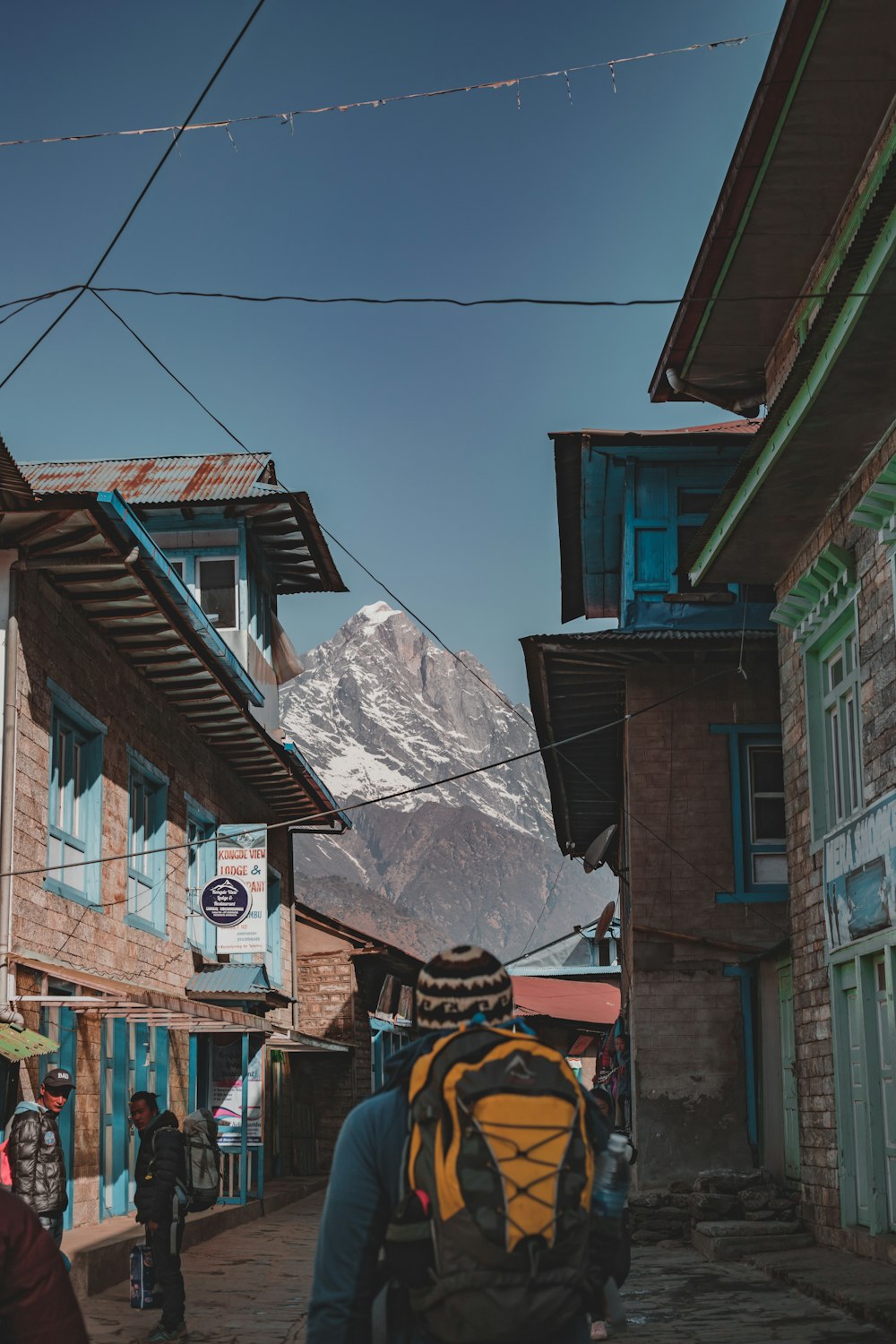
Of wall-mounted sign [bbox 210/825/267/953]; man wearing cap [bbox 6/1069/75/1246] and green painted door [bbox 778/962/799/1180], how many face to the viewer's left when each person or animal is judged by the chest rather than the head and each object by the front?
1

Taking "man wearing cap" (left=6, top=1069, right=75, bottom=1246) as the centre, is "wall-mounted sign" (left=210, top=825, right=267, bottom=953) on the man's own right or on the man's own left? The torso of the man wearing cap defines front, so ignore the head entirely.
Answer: on the man's own left

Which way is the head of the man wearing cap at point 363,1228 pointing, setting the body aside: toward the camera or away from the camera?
away from the camera

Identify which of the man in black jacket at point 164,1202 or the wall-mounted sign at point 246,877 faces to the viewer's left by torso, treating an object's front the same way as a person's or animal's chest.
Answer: the man in black jacket

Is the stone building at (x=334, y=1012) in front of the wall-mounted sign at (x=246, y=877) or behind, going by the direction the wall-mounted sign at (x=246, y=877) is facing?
behind

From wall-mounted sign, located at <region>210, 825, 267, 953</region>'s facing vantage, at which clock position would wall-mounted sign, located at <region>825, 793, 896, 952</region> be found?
wall-mounted sign, located at <region>825, 793, 896, 952</region> is roughly at 11 o'clock from wall-mounted sign, located at <region>210, 825, 267, 953</region>.

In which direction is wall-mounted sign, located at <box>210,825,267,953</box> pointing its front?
toward the camera

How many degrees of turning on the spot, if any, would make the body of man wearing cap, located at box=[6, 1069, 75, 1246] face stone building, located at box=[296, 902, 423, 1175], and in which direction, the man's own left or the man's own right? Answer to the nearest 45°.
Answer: approximately 135° to the man's own left

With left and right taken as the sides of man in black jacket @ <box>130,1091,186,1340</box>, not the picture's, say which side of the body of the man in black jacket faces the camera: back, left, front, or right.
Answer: left

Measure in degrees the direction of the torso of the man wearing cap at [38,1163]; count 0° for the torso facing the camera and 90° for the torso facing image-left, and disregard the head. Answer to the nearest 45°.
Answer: approximately 315°

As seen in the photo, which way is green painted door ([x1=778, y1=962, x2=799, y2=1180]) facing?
to the viewer's left

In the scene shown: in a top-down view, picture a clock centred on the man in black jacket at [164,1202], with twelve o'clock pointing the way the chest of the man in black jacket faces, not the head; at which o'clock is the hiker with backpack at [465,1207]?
The hiker with backpack is roughly at 9 o'clock from the man in black jacket.
